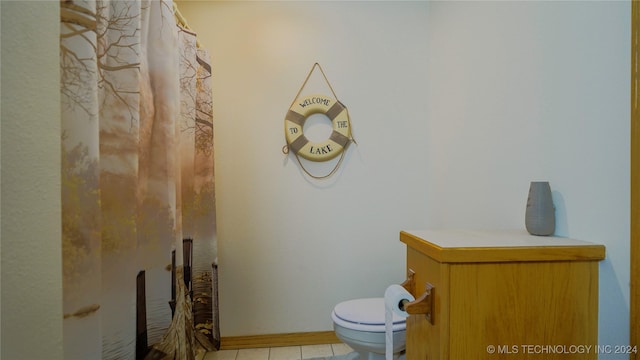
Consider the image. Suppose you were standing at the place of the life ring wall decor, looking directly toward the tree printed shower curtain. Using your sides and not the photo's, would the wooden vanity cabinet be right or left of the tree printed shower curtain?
left

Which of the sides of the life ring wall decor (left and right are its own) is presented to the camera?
front

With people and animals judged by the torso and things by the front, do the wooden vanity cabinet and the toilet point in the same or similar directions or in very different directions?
same or similar directions

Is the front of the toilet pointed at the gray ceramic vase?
no

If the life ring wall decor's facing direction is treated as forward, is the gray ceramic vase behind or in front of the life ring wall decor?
in front
